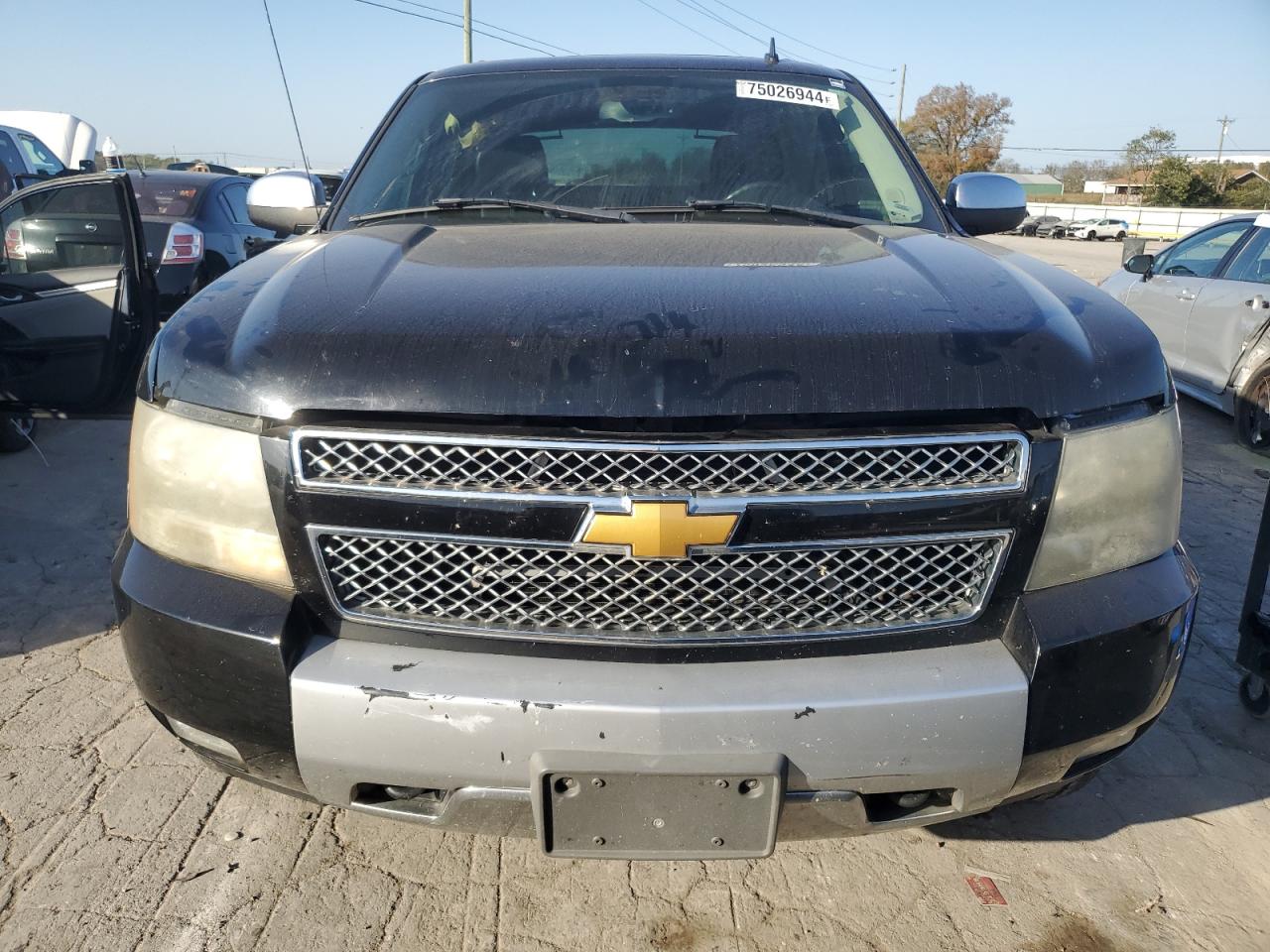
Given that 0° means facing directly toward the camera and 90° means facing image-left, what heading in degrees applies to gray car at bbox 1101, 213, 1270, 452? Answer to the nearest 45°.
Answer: approximately 135°

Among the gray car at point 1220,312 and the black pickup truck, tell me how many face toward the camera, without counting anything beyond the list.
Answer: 1

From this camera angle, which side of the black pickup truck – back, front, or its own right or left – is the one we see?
front

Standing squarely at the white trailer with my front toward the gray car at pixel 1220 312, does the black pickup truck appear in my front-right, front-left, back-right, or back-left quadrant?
front-right

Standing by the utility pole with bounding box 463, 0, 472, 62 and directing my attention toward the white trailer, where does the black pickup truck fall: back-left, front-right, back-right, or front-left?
front-left

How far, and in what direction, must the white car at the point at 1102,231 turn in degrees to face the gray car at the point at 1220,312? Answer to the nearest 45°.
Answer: approximately 45° to its left

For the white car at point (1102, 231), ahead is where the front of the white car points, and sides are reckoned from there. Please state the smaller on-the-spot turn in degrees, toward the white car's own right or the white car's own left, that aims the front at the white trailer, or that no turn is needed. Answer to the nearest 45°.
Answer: approximately 45° to the white car's own left

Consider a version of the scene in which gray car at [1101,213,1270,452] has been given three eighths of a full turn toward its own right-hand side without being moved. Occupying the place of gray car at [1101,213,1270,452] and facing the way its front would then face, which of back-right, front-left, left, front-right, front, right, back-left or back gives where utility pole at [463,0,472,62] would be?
back-left

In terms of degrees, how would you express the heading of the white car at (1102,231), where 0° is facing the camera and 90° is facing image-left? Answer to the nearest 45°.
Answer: approximately 45°

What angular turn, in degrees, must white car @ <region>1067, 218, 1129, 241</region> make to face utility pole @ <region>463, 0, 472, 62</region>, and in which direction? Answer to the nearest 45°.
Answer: approximately 45° to its left

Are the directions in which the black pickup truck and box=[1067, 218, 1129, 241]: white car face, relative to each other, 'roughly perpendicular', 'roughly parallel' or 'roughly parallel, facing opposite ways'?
roughly perpendicular
